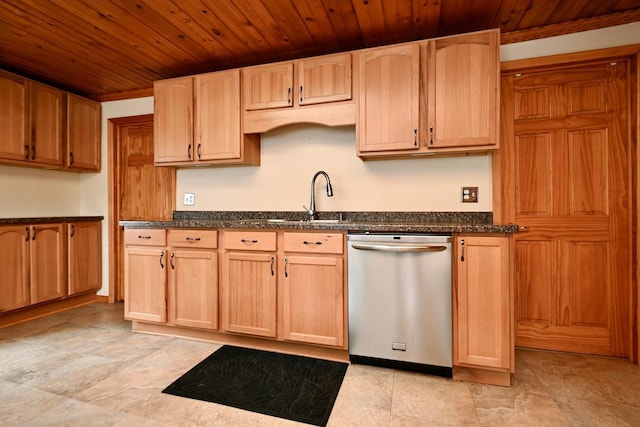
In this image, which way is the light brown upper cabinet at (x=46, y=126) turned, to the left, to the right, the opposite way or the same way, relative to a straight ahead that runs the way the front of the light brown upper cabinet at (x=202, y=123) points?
to the left

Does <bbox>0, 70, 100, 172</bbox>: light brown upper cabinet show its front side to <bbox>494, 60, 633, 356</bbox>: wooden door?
yes

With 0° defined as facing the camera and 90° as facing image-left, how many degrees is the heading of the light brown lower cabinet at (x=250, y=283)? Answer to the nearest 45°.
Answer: approximately 45°

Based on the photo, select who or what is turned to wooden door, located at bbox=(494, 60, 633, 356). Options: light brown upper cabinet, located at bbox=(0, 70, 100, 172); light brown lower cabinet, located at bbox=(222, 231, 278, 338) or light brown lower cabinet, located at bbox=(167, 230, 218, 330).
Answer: the light brown upper cabinet

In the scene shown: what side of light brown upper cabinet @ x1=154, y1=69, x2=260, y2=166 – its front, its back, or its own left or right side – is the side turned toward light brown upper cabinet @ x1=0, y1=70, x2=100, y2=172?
right

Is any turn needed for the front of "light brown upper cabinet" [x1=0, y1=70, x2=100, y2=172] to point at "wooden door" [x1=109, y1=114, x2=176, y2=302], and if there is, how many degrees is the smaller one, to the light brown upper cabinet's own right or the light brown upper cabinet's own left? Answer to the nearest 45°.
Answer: approximately 45° to the light brown upper cabinet's own left
